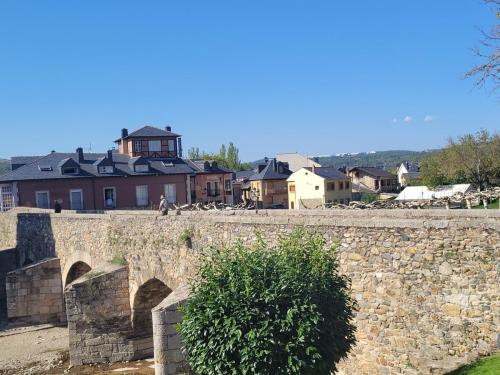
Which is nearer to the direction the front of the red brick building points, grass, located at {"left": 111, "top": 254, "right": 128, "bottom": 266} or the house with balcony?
the grass

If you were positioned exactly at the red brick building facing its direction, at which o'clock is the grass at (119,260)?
The grass is roughly at 12 o'clock from the red brick building.

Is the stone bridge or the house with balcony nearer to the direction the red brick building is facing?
the stone bridge

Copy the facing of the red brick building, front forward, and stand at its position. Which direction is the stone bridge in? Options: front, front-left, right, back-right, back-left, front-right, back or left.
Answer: front

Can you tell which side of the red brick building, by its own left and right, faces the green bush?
front

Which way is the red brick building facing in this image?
toward the camera
